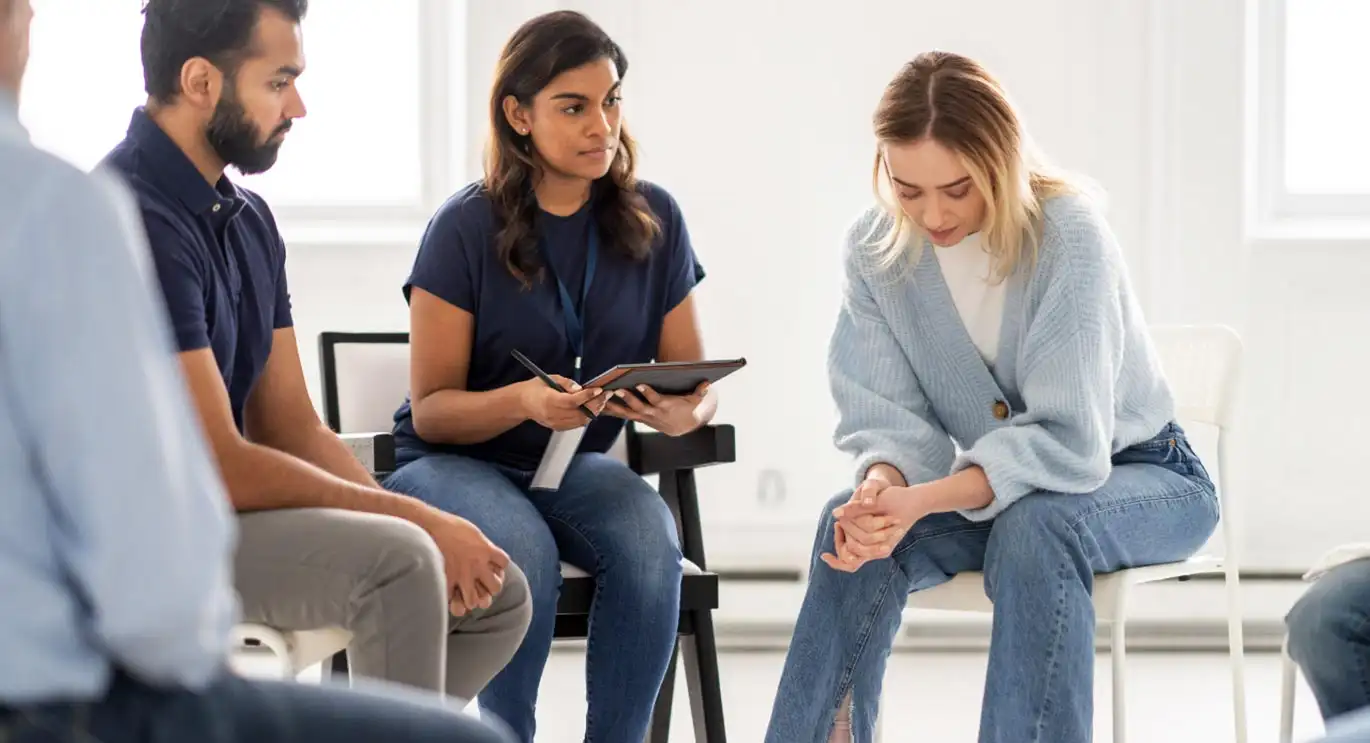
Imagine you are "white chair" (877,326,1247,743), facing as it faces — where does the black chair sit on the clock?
The black chair is roughly at 1 o'clock from the white chair.

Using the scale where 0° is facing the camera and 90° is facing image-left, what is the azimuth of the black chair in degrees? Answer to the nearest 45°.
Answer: approximately 315°

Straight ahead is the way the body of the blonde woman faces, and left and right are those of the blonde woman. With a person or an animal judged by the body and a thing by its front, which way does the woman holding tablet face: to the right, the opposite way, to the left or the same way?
to the left

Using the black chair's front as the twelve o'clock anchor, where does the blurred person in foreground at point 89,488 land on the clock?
The blurred person in foreground is roughly at 2 o'clock from the black chair.

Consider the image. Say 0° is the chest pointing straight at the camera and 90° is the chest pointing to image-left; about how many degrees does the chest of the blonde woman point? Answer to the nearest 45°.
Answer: approximately 45°
